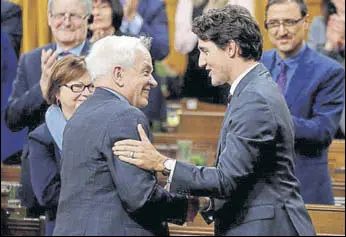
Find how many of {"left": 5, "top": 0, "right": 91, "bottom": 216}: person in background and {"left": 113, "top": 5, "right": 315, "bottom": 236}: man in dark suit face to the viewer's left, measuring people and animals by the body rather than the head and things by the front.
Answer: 1

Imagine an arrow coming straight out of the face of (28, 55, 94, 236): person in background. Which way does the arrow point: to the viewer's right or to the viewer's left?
to the viewer's right

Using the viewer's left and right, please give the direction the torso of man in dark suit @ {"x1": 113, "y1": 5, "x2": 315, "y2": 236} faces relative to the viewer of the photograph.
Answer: facing to the left of the viewer

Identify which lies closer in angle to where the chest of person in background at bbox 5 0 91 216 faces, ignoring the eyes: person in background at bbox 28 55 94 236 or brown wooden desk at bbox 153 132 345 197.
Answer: the person in background

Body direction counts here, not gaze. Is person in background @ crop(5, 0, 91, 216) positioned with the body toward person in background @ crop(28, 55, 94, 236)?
yes

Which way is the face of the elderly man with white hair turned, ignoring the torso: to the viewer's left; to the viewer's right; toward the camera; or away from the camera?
to the viewer's right
